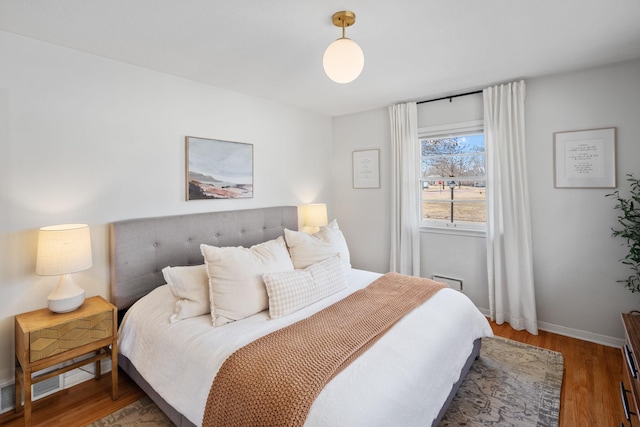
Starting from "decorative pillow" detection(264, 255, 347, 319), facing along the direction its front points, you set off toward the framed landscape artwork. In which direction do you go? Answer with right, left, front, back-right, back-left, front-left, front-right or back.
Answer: back

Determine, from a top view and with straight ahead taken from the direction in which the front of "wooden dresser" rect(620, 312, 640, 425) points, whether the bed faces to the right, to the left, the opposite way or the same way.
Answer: the opposite way

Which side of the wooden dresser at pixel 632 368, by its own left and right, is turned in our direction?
left

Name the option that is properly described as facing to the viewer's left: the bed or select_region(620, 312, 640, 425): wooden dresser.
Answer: the wooden dresser

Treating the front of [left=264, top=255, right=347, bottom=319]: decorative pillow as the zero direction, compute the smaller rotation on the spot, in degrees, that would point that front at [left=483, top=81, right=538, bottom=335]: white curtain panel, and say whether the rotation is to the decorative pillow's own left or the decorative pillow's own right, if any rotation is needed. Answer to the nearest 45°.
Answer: approximately 45° to the decorative pillow's own left

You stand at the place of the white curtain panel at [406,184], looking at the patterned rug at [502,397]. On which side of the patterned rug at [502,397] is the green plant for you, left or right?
left

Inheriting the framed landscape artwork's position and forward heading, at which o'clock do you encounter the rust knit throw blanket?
The rust knit throw blanket is roughly at 1 o'clock from the framed landscape artwork.
